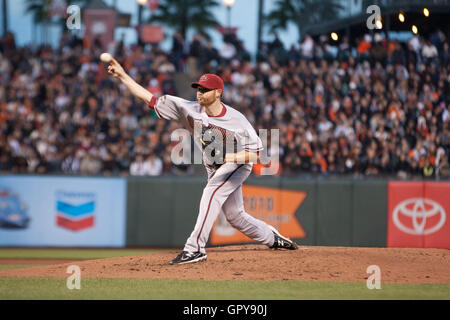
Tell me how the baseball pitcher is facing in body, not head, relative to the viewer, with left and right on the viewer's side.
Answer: facing the viewer and to the left of the viewer

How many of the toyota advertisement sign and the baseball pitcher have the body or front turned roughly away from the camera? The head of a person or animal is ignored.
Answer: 0

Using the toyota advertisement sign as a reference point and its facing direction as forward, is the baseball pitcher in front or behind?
in front

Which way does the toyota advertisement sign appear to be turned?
toward the camera

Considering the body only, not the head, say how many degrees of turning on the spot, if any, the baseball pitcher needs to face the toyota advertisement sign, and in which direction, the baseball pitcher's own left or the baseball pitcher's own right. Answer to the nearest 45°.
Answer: approximately 180°
